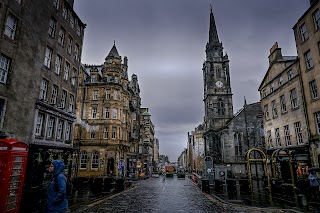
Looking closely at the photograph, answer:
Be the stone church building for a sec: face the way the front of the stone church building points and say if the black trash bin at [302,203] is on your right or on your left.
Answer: on your left

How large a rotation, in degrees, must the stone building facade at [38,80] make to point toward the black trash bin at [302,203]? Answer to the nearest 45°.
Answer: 0° — it already faces it

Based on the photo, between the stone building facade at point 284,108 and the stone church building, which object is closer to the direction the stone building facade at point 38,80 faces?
the stone building facade

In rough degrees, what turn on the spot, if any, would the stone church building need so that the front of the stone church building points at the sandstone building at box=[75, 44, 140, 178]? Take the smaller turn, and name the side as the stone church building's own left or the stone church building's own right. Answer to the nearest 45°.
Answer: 0° — it already faces it

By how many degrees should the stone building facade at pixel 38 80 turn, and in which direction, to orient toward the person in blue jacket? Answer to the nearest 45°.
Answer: approximately 45° to its right

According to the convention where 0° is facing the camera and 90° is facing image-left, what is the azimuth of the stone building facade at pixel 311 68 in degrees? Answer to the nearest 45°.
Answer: approximately 45°

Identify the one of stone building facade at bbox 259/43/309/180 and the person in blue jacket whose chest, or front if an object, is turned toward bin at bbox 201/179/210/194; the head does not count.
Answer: the stone building facade

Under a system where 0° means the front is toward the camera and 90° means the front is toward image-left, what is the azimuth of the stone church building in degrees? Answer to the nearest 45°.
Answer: approximately 45°

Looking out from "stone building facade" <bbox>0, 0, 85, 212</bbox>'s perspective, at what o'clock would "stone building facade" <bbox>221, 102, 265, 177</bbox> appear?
"stone building facade" <bbox>221, 102, 265, 177</bbox> is roughly at 10 o'clock from "stone building facade" <bbox>0, 0, 85, 212</bbox>.

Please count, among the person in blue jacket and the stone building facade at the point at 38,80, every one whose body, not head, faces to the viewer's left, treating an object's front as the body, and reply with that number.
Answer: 1

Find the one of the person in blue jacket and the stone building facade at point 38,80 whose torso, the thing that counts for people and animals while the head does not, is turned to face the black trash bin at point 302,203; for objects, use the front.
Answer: the stone building facade

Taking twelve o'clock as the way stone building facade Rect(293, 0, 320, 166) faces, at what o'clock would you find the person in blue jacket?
The person in blue jacket is roughly at 11 o'clock from the stone building facade.

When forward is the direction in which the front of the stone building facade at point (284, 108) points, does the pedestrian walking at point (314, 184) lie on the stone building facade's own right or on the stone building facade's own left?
on the stone building facade's own left

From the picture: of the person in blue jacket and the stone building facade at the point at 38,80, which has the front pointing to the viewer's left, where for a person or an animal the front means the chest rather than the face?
the person in blue jacket
